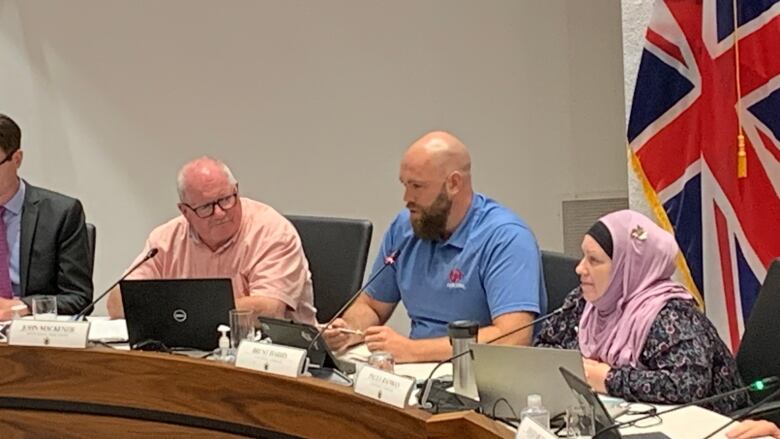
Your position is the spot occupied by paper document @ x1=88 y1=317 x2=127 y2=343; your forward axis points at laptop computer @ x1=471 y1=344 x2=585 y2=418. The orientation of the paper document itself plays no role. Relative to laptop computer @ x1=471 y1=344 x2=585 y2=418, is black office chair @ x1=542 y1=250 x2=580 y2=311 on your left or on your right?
left

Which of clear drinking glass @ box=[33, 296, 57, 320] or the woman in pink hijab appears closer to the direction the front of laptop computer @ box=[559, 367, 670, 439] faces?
the woman in pink hijab

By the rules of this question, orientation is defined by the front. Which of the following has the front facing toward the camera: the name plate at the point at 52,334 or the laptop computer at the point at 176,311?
the name plate

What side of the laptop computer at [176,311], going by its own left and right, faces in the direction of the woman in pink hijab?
right

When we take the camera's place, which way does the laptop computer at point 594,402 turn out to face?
facing to the right of the viewer

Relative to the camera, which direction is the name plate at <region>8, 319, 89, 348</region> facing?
toward the camera

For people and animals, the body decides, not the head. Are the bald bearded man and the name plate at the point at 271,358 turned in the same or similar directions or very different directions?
same or similar directions

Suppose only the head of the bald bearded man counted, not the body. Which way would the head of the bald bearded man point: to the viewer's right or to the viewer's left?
to the viewer's left

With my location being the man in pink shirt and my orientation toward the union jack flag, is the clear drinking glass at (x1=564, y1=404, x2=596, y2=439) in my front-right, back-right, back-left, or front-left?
front-right

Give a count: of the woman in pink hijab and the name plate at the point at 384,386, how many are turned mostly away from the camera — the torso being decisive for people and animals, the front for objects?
0

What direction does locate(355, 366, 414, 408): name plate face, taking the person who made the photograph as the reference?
facing the viewer and to the left of the viewer

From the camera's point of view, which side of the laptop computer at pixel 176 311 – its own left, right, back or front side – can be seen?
back

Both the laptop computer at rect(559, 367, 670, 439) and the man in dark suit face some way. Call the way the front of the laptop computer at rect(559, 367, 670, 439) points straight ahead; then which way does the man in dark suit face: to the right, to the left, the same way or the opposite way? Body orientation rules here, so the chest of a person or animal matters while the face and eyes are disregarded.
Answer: to the right

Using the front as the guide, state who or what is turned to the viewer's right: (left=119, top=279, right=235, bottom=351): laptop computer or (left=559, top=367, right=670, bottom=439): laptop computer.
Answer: (left=559, top=367, right=670, bottom=439): laptop computer

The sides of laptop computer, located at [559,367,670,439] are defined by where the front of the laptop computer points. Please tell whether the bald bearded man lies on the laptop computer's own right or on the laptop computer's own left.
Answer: on the laptop computer's own left
